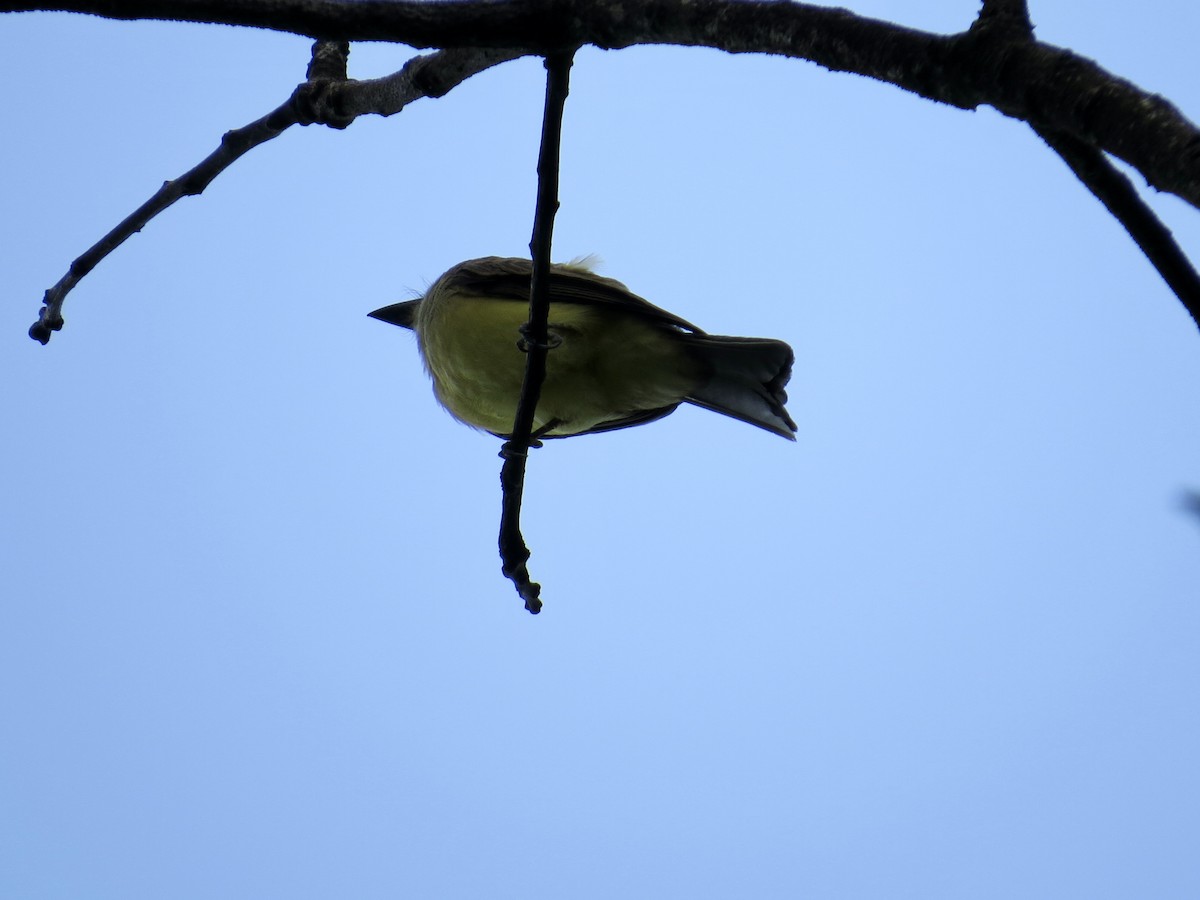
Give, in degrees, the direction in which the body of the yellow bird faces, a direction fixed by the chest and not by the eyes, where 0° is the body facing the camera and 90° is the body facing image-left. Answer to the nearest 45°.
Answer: approximately 90°
